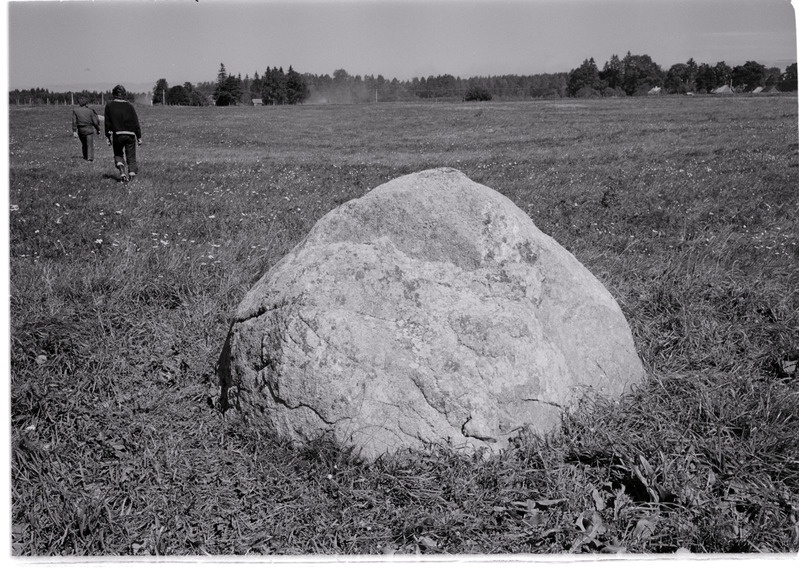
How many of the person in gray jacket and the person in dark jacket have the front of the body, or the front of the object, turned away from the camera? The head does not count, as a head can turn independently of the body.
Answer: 2

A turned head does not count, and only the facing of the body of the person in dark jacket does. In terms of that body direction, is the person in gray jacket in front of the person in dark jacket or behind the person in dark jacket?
in front

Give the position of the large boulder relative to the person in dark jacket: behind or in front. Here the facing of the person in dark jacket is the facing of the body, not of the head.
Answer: behind

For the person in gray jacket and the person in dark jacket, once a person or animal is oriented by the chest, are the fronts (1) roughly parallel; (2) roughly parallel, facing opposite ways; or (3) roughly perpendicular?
roughly parallel

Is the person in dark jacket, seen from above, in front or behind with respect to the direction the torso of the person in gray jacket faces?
behind

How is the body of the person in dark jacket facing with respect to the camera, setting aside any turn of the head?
away from the camera

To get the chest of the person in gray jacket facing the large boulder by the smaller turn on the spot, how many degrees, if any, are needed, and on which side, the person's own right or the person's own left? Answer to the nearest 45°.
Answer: approximately 180°

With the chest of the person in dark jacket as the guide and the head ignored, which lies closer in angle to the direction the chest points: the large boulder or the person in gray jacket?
the person in gray jacket

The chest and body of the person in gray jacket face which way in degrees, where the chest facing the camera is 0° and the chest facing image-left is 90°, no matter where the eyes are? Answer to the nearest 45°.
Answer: approximately 180°
